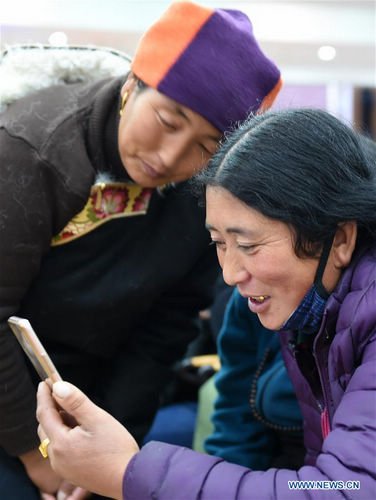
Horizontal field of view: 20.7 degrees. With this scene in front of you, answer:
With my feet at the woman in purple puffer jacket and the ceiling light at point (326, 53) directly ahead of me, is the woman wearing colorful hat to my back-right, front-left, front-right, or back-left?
front-left

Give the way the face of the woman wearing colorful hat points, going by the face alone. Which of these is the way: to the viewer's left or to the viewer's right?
to the viewer's right

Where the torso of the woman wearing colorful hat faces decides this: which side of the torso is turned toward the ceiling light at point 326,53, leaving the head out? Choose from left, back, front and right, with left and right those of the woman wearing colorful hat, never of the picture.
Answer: left

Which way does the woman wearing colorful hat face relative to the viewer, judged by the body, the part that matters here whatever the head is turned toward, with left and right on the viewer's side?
facing the viewer and to the right of the viewer
